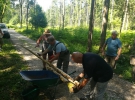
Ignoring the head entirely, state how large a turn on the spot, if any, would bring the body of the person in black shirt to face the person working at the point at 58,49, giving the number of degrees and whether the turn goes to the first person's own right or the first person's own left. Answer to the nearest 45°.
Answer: approximately 45° to the first person's own right

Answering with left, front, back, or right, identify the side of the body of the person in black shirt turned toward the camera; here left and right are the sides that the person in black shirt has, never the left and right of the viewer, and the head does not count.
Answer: left

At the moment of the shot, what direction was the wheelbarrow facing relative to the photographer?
facing to the left of the viewer

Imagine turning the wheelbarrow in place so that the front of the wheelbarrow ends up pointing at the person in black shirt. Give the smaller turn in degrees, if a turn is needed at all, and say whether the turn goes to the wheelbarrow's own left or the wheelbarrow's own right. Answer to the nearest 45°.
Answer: approximately 135° to the wheelbarrow's own left

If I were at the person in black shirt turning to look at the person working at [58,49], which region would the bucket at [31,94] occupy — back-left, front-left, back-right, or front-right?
front-left
